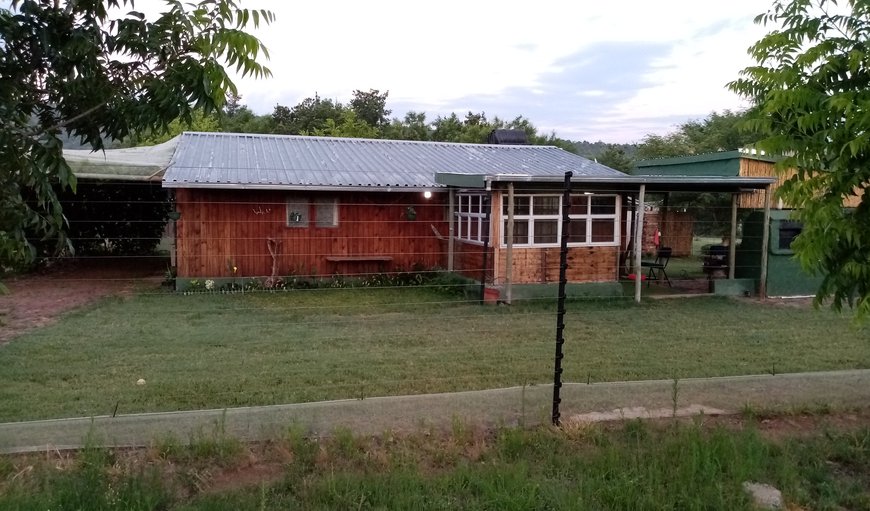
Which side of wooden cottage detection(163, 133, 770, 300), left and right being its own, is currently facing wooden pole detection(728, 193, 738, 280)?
left

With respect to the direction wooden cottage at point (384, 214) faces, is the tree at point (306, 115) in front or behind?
behind

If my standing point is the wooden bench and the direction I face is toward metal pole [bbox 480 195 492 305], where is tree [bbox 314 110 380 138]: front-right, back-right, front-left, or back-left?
back-left

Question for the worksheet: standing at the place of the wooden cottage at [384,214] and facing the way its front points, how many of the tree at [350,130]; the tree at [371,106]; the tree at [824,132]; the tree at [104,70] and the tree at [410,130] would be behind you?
3

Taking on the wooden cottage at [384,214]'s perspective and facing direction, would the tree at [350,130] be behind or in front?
behind

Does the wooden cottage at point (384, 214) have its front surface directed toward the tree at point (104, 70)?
yes

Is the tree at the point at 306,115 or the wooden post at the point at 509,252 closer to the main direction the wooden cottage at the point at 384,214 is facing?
the wooden post

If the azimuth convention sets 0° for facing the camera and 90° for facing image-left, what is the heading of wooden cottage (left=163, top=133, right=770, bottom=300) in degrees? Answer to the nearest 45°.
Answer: approximately 0°

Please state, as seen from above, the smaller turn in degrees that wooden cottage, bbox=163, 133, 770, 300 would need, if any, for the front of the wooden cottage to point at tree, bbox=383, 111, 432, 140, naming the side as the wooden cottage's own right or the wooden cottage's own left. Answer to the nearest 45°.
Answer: approximately 180°

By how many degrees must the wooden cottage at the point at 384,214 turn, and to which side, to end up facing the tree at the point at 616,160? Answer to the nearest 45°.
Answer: approximately 135° to its left

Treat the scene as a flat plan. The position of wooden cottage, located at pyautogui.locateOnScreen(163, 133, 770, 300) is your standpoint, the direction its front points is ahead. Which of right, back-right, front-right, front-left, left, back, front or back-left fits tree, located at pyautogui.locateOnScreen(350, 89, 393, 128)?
back
